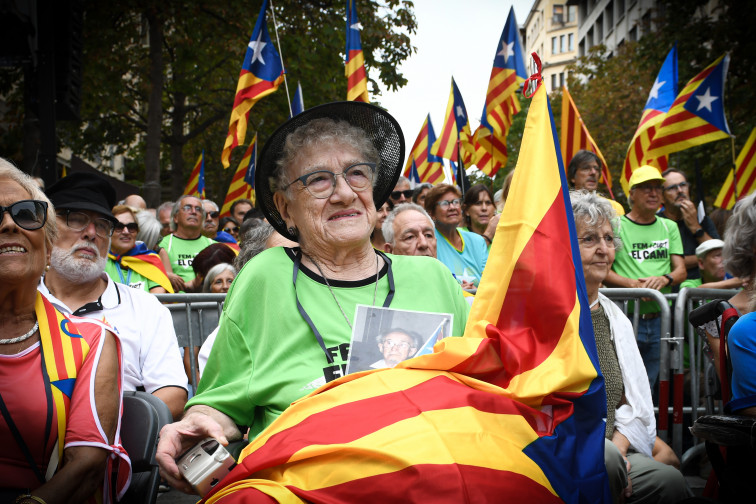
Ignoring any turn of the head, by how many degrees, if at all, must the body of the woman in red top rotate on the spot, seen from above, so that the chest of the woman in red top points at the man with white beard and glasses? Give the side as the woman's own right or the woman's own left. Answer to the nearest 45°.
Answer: approximately 180°

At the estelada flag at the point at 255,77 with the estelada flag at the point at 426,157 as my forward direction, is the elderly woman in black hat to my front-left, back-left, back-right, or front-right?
back-right

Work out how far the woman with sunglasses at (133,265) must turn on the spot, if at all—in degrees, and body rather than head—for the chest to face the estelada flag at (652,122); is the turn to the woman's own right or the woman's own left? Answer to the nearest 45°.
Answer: approximately 90° to the woman's own left

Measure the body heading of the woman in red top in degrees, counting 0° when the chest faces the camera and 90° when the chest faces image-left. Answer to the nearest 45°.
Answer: approximately 0°

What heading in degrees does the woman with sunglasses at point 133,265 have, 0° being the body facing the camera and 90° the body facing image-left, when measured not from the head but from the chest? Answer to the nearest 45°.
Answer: approximately 0°

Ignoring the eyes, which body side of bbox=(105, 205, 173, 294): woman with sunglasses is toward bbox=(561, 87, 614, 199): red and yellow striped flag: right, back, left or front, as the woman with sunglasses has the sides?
left

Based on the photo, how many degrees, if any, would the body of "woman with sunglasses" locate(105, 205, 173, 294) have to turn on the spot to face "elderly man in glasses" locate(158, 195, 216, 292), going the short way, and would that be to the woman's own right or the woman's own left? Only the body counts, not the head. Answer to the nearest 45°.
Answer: approximately 90° to the woman's own left

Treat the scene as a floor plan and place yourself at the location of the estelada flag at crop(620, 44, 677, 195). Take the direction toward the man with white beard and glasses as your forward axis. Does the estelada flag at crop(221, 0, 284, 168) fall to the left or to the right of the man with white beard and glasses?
right

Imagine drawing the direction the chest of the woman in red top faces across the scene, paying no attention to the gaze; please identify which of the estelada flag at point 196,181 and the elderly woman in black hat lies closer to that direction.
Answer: the elderly woman in black hat

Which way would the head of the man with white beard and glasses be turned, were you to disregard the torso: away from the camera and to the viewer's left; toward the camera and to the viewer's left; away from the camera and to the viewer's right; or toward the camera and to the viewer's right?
toward the camera and to the viewer's right

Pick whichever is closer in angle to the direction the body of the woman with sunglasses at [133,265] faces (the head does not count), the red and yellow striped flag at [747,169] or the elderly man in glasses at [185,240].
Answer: the red and yellow striped flag

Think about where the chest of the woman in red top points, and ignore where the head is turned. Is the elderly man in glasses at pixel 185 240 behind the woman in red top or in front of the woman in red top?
behind
